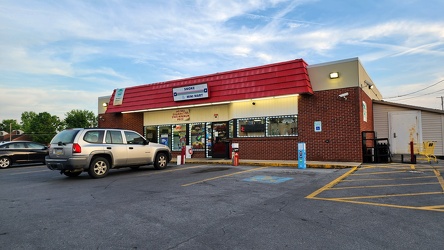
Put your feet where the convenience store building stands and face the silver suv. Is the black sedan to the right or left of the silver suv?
right

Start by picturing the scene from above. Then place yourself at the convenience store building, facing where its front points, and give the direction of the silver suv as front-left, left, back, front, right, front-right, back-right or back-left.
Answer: front

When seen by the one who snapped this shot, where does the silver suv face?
facing away from the viewer and to the right of the viewer

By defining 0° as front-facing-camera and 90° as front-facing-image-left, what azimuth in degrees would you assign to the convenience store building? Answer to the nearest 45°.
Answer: approximately 45°

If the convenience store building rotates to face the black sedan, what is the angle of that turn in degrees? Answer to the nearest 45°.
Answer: approximately 45° to its right

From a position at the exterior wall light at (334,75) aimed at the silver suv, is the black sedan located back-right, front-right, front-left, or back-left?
front-right
